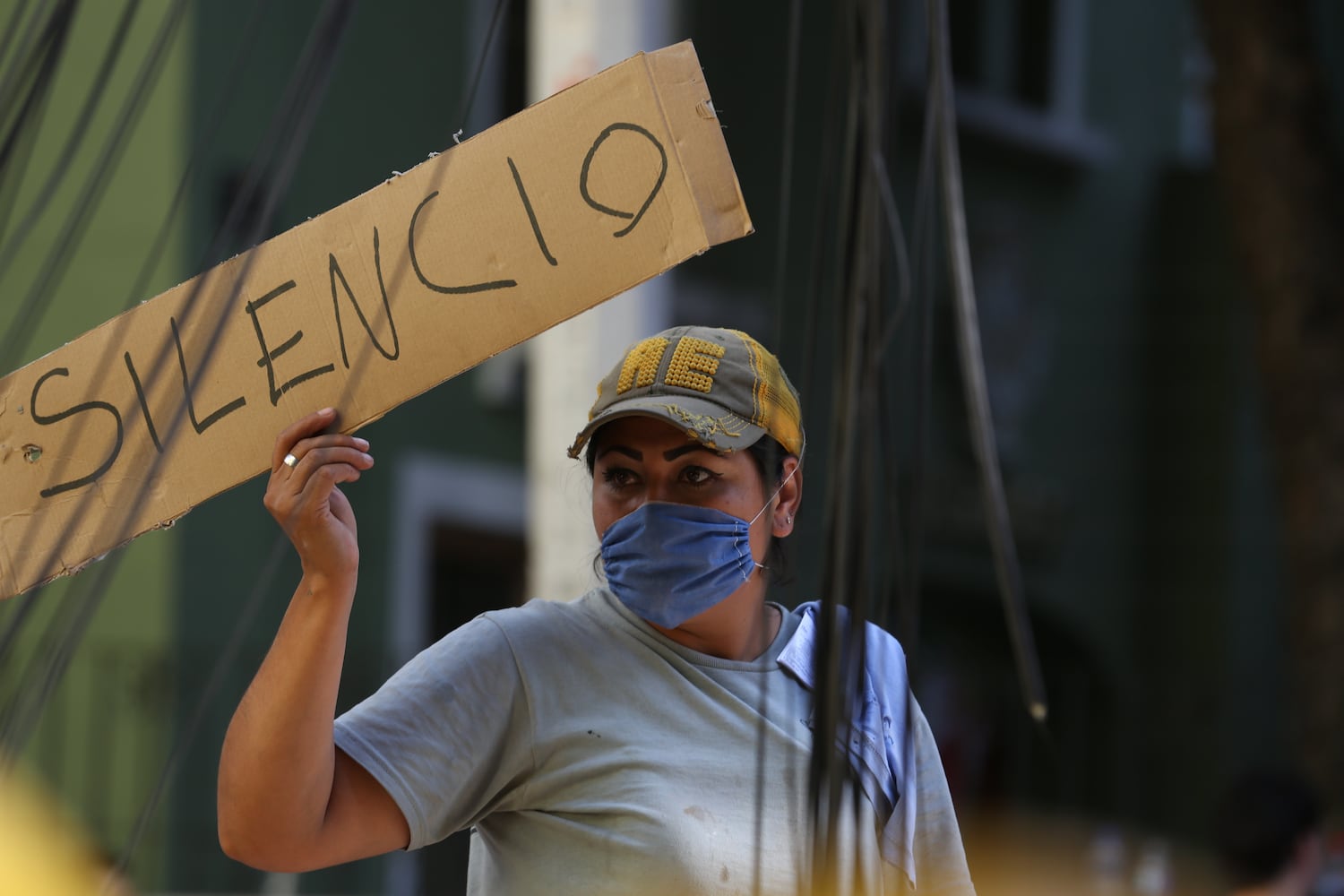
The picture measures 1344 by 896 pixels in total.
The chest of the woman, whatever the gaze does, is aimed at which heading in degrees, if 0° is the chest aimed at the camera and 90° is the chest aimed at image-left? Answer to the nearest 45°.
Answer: approximately 0°

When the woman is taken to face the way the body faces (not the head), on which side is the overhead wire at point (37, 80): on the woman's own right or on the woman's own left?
on the woman's own right

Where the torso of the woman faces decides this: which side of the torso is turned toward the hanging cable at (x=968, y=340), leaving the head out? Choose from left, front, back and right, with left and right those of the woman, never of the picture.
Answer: left

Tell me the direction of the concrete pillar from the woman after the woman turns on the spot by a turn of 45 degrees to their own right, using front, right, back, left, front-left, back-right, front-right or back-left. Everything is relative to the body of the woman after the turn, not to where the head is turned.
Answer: back-right
